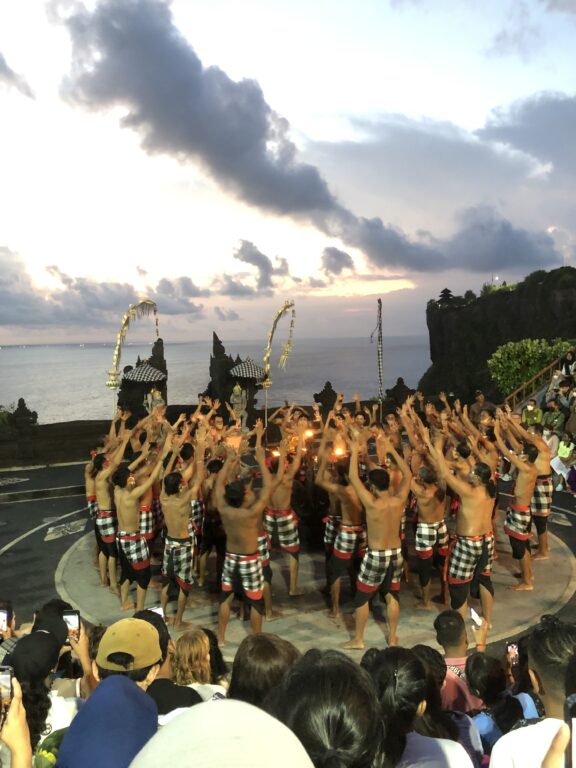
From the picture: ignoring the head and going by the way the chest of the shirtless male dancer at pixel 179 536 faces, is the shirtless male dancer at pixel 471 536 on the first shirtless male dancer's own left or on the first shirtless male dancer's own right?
on the first shirtless male dancer's own right

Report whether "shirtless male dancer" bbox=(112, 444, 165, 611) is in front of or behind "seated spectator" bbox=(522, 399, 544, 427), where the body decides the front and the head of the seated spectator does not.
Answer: in front

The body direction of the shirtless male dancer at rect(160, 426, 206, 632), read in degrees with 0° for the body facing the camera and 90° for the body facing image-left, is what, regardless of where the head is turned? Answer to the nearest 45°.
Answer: approximately 225°

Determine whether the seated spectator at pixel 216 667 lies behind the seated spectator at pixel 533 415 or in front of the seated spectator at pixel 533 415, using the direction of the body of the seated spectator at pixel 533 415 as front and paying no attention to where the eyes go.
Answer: in front

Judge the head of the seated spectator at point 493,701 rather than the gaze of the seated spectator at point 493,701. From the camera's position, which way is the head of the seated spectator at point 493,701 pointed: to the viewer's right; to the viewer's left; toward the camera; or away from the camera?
away from the camera

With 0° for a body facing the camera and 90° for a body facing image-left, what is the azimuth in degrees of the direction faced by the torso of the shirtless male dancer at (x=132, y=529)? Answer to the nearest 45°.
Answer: approximately 225°

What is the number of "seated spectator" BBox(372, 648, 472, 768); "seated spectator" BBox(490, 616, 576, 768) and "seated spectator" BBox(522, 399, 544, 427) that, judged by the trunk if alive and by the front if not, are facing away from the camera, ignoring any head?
2

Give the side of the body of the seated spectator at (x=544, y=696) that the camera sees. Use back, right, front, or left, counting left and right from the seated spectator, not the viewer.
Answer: back

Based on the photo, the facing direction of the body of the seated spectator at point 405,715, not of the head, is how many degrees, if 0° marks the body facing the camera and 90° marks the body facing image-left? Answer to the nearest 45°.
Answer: approximately 180°

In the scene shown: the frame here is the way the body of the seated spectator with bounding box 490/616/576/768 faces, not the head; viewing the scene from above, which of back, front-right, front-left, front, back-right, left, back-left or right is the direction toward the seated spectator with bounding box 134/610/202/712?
left

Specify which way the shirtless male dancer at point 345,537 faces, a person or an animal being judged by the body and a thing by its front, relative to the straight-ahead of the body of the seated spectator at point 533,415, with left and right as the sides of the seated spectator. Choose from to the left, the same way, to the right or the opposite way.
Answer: to the right

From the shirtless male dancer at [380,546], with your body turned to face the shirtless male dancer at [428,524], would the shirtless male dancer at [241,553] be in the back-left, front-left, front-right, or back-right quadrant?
back-left

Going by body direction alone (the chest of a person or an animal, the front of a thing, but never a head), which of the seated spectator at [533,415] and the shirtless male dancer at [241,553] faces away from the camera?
the shirtless male dancer

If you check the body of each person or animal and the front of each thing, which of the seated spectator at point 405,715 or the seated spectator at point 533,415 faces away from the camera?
the seated spectator at point 405,715

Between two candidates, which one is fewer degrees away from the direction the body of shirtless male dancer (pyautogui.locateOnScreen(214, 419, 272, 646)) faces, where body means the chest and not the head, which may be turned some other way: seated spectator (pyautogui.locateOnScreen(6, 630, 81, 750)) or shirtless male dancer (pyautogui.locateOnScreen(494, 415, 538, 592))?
the shirtless male dancer

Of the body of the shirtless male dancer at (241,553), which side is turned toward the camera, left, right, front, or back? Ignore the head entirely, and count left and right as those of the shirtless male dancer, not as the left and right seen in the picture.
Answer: back

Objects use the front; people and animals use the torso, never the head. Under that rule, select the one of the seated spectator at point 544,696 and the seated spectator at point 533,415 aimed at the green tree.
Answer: the seated spectator at point 544,696

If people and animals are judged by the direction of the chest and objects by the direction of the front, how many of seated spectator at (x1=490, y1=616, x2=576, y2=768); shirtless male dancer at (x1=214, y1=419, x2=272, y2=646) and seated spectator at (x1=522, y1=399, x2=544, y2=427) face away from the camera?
2
